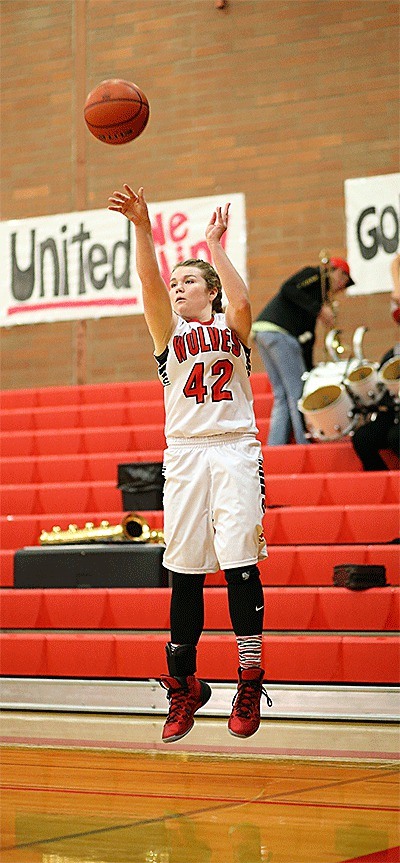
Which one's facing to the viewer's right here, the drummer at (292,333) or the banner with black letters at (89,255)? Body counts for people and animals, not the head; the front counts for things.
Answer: the drummer

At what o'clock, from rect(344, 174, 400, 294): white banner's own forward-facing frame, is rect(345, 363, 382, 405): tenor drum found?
The tenor drum is roughly at 12 o'clock from the white banner.

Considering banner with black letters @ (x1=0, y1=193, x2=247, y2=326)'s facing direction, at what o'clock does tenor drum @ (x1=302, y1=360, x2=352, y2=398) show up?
The tenor drum is roughly at 11 o'clock from the banner with black letters.

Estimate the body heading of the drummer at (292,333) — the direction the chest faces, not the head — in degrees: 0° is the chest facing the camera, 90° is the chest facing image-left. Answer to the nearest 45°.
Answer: approximately 270°

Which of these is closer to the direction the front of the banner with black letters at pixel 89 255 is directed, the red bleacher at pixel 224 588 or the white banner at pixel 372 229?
the red bleacher

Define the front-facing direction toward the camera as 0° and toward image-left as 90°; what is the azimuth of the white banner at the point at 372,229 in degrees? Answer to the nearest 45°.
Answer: approximately 0°

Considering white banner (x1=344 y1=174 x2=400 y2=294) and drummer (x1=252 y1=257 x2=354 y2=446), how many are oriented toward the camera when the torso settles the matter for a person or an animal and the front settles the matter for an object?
1

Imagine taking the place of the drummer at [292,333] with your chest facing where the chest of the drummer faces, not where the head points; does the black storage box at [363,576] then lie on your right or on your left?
on your right

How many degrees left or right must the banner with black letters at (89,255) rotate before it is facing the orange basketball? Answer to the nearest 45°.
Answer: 0° — it already faces it
